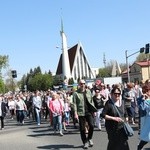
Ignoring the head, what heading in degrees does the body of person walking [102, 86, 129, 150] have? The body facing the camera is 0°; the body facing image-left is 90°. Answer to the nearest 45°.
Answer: approximately 315°

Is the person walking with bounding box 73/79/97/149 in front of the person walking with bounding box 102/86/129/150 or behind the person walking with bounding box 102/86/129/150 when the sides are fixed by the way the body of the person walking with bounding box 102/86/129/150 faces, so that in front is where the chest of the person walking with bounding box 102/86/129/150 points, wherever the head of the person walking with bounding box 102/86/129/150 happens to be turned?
behind

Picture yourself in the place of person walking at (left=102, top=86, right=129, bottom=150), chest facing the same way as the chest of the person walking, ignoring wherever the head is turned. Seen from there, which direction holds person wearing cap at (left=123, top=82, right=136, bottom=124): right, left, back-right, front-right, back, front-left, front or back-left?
back-left

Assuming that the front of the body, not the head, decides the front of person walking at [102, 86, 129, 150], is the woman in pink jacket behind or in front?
behind
